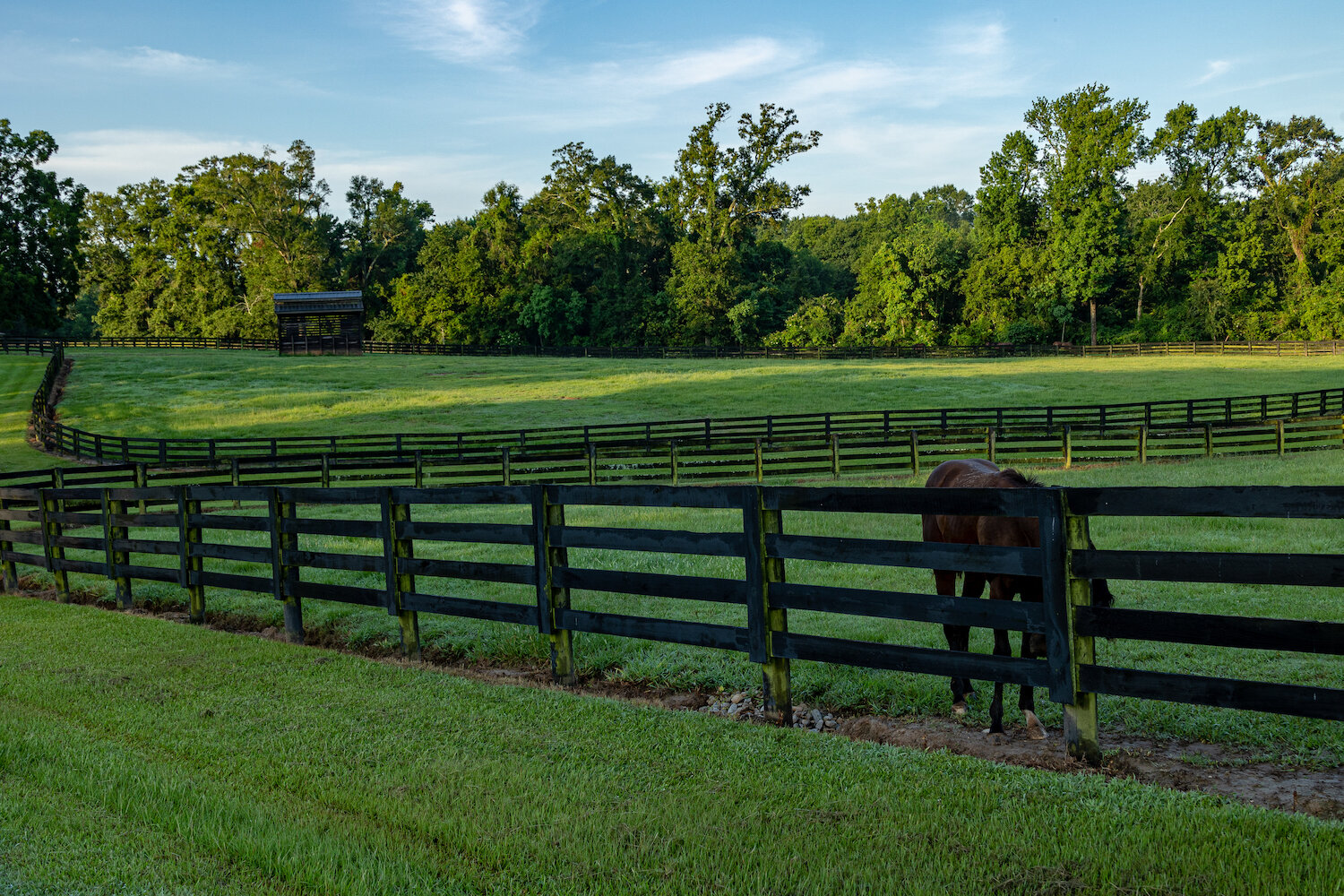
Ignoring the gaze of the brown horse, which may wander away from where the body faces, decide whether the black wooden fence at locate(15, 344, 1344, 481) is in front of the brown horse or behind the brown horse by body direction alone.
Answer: behind
